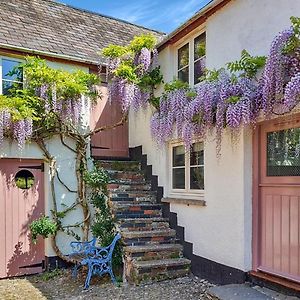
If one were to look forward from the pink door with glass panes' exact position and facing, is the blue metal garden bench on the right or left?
on its right

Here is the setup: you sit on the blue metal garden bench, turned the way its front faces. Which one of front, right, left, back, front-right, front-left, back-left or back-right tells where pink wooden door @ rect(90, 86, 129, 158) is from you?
back-right

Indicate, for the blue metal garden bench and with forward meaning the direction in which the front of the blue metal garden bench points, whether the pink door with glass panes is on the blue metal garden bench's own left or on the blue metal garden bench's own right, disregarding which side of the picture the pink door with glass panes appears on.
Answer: on the blue metal garden bench's own left

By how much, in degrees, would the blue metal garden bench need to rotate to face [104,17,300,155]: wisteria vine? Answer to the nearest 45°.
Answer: approximately 90° to its left
